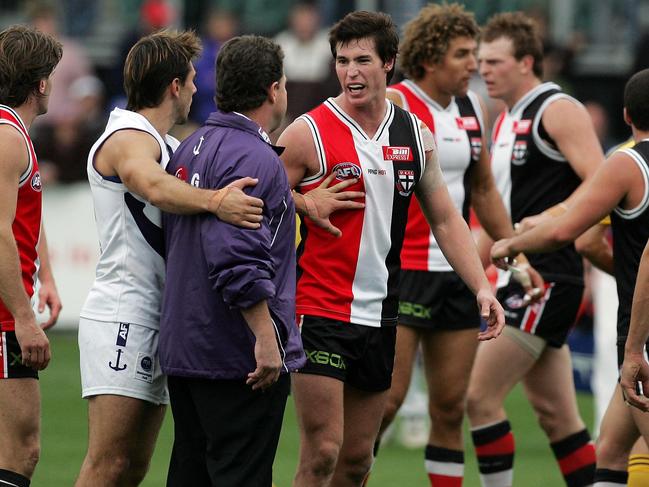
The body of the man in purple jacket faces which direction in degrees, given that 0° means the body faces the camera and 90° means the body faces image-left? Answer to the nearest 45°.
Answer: approximately 225°

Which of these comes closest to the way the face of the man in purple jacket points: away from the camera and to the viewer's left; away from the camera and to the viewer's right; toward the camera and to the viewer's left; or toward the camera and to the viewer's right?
away from the camera and to the viewer's right
